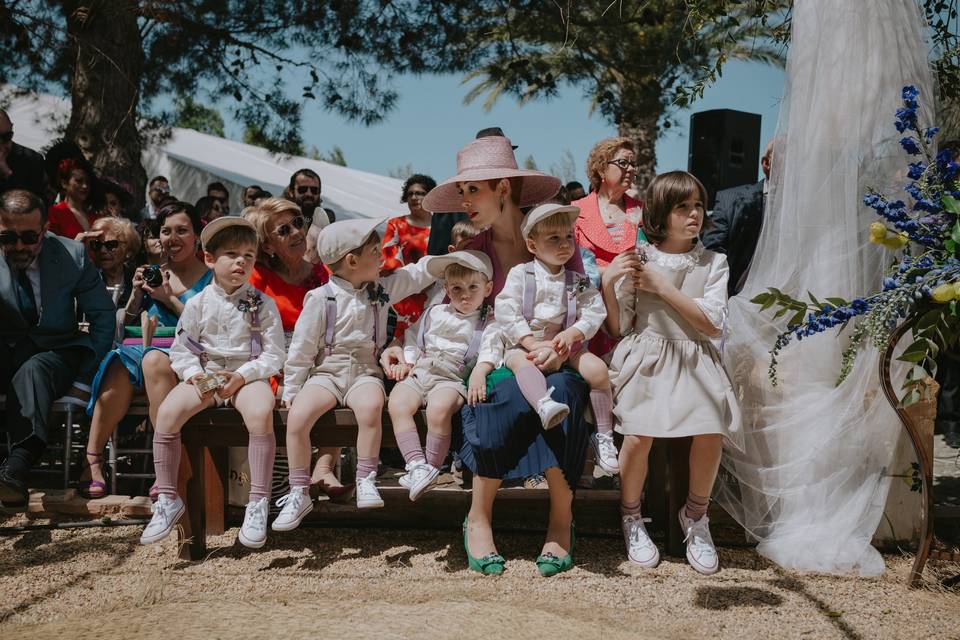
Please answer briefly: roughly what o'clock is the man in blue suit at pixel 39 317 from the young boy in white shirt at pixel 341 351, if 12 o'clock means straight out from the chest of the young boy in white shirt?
The man in blue suit is roughly at 4 o'clock from the young boy in white shirt.

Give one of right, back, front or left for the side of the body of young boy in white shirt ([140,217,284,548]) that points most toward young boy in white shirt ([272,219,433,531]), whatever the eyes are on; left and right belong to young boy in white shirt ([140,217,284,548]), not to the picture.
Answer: left

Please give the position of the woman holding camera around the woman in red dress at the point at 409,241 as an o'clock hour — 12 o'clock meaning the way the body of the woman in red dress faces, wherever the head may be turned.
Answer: The woman holding camera is roughly at 2 o'clock from the woman in red dress.

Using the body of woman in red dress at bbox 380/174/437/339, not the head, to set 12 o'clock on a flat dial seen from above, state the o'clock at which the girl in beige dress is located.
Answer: The girl in beige dress is roughly at 11 o'clock from the woman in red dress.

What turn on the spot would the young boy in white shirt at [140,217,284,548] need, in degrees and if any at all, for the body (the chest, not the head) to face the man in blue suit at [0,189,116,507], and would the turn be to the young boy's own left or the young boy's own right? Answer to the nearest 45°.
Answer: approximately 135° to the young boy's own right

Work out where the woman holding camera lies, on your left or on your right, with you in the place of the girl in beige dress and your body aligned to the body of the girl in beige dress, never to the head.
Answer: on your right

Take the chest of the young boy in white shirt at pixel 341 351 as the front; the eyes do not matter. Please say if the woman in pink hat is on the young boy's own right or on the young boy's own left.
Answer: on the young boy's own left

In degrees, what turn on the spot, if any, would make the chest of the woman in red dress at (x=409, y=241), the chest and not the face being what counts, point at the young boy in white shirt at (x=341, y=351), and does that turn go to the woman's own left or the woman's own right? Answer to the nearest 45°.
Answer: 0° — they already face them

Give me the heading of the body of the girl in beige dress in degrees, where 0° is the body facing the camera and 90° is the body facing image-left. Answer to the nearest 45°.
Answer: approximately 0°

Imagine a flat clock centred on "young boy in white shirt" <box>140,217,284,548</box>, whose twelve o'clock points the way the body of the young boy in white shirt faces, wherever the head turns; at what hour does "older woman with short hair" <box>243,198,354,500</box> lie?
The older woman with short hair is roughly at 7 o'clock from the young boy in white shirt.

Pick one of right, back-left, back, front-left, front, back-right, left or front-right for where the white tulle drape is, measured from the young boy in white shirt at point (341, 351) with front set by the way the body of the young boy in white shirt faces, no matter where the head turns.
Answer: left
